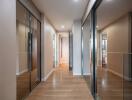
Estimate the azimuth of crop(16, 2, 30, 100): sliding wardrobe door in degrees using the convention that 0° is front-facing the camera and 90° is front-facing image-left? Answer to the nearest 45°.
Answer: approximately 270°
